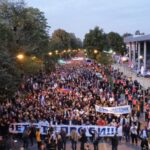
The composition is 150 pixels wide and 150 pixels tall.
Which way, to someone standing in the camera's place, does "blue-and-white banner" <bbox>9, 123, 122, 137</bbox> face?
facing the viewer

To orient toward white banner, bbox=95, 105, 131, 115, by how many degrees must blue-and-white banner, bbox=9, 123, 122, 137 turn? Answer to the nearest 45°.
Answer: approximately 135° to its left

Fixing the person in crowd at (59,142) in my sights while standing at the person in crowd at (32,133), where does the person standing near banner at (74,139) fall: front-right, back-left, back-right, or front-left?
front-left

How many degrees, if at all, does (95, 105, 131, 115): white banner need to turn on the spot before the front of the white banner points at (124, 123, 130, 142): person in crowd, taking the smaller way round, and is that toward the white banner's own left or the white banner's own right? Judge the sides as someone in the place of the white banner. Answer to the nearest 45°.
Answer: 0° — it already faces them

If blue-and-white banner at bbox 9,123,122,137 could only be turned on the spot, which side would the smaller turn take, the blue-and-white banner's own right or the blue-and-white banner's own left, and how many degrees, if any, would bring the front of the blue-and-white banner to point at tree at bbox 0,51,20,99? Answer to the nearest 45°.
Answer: approximately 90° to the blue-and-white banner's own right

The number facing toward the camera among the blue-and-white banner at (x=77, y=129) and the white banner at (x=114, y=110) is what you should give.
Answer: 2

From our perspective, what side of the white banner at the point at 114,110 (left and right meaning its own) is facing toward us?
front

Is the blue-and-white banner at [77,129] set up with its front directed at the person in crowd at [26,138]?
no

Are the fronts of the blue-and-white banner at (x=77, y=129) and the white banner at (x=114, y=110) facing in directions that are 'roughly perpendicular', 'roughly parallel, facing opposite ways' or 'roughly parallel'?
roughly parallel

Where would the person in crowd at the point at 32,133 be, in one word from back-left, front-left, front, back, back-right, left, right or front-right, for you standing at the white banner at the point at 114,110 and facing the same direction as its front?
front-right

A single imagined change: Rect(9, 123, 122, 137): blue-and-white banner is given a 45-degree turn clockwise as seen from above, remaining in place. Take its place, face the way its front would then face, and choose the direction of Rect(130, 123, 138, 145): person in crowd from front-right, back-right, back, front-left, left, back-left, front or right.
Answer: back-left

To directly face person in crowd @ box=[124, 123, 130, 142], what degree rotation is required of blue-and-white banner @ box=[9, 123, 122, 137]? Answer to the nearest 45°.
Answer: approximately 90° to its left

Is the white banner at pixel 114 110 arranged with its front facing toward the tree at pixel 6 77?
no
